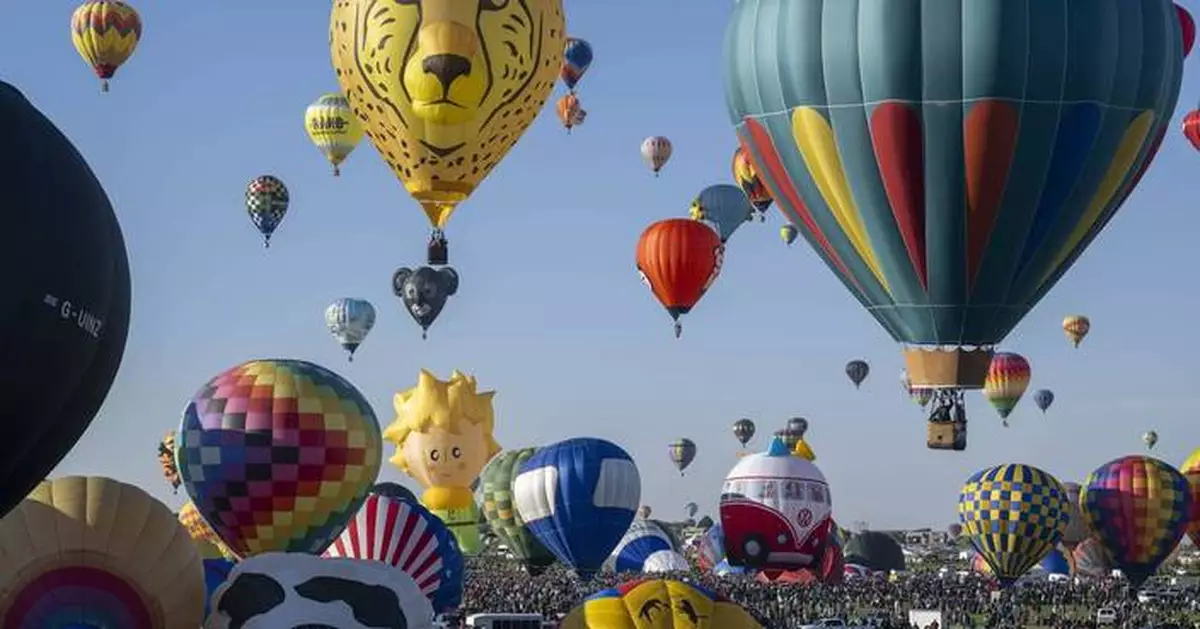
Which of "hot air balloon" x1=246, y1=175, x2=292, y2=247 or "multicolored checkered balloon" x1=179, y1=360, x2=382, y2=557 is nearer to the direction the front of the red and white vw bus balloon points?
the multicolored checkered balloon

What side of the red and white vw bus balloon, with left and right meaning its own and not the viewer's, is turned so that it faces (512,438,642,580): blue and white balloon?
right

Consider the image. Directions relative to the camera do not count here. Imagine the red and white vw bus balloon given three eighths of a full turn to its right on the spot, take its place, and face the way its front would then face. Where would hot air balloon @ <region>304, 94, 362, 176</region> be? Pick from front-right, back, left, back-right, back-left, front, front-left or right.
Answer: front

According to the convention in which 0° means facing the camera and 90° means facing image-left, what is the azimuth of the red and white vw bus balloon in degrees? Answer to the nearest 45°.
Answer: approximately 315°

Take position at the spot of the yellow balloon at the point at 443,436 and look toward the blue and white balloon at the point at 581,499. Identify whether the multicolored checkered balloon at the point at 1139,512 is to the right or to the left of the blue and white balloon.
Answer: left

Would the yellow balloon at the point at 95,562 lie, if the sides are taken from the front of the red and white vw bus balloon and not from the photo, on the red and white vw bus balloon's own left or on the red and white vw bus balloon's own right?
on the red and white vw bus balloon's own right
